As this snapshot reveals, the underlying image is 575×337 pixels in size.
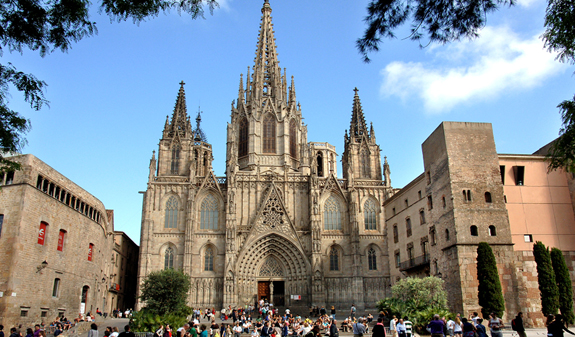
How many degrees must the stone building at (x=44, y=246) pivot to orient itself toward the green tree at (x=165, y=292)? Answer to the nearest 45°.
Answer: approximately 45° to its left

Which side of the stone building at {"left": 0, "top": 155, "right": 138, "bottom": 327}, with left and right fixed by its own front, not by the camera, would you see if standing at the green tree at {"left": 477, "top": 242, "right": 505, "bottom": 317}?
front

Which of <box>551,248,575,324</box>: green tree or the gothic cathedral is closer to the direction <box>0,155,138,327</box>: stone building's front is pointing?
the green tree

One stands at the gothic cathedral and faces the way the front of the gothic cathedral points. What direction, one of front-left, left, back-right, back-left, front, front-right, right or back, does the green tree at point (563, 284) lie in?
front-left

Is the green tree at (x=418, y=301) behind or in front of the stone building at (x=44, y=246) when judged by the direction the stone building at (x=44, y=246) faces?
in front

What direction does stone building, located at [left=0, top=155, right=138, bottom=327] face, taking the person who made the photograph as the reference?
facing the viewer and to the right of the viewer

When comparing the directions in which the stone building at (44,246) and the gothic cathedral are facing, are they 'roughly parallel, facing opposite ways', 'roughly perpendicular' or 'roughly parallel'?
roughly perpendicular

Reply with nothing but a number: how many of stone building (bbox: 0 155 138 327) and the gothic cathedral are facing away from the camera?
0

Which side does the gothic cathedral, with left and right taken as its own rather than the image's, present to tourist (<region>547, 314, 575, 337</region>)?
front

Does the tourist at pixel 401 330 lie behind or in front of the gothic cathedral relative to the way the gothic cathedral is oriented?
in front

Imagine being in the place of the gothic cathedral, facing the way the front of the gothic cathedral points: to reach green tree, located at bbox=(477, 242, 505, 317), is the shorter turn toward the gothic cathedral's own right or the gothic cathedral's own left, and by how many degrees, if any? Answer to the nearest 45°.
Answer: approximately 45° to the gothic cathedral's own left

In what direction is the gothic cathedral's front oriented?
toward the camera

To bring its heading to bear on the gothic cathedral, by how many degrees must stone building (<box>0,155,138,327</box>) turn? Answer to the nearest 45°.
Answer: approximately 90° to its left

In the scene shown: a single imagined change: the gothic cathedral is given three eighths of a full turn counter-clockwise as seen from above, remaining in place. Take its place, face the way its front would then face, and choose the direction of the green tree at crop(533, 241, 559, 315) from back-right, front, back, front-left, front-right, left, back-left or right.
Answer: right

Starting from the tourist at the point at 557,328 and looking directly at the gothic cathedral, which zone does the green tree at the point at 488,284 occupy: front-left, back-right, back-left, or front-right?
front-right
